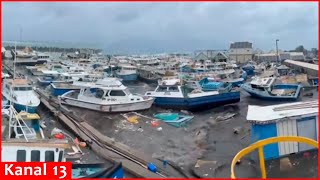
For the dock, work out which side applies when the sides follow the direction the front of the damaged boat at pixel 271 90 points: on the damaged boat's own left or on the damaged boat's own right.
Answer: on the damaged boat's own left

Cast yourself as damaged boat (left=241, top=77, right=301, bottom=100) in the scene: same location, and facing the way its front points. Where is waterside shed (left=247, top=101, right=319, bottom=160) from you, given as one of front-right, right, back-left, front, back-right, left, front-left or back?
left

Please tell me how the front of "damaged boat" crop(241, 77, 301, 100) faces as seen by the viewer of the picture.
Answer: facing to the left of the viewer
